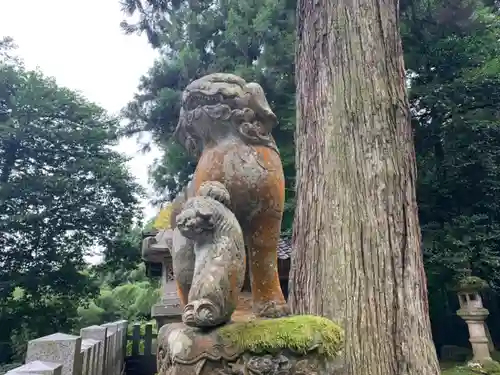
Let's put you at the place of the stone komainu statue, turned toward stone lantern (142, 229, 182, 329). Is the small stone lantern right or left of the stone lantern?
right

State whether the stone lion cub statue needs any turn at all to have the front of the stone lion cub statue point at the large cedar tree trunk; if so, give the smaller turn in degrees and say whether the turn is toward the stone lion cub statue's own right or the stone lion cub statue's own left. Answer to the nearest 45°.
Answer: approximately 180°

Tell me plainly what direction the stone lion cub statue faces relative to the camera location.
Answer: facing the viewer and to the left of the viewer

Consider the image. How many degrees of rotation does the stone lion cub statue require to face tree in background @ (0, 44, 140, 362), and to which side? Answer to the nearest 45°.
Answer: approximately 90° to its right

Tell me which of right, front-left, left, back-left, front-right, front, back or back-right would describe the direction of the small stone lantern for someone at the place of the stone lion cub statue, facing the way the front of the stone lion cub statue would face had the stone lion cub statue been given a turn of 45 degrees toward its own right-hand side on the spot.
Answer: back-right

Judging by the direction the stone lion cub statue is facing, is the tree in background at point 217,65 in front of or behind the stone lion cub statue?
behind

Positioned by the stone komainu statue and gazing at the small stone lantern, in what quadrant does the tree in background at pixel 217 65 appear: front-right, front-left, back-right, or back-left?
front-left

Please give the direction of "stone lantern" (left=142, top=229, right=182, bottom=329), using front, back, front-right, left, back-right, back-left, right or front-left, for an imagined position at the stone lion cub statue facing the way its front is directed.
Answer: back-right
